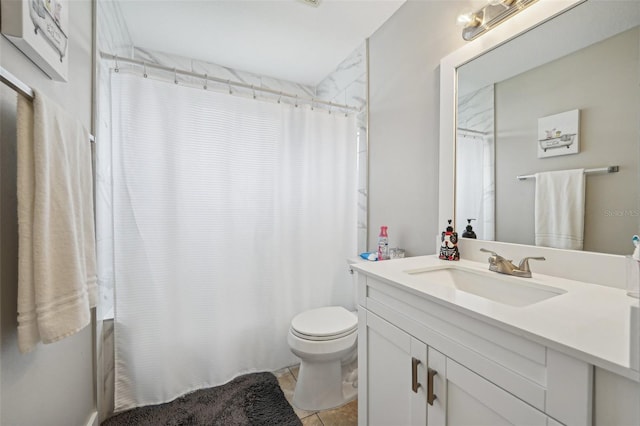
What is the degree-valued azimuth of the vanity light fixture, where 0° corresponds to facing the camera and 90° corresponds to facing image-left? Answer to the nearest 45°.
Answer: approximately 45°

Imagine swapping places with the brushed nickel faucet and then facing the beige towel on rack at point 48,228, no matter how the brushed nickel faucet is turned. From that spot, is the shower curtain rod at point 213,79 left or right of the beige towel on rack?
right

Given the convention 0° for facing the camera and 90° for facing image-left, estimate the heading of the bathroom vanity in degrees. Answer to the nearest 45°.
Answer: approximately 45°

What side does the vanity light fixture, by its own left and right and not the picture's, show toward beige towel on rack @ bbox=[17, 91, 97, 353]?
front

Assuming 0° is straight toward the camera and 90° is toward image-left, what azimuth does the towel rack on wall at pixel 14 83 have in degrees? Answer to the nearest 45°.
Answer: approximately 270°
